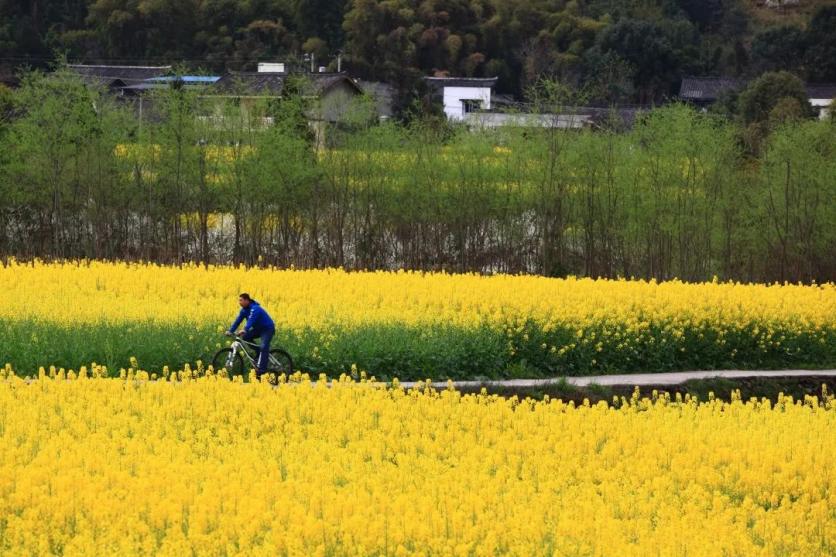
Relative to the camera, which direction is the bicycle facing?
to the viewer's left
